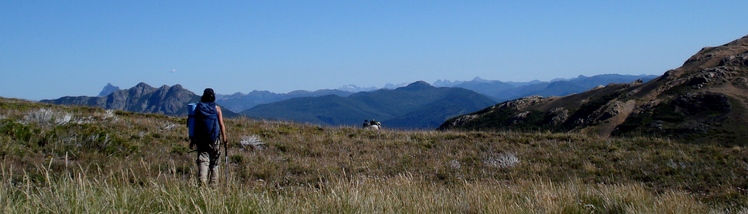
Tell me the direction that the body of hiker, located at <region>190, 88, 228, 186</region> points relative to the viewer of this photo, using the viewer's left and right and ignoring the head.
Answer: facing away from the viewer

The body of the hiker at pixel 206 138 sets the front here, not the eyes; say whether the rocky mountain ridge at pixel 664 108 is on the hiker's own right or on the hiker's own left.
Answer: on the hiker's own right
